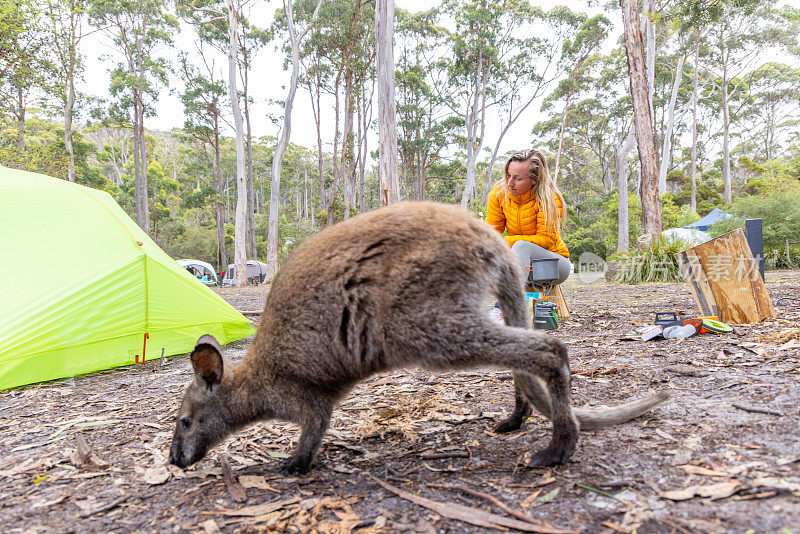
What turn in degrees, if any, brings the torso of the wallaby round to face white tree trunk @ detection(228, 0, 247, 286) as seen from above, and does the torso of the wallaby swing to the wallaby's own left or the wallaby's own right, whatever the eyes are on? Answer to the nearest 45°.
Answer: approximately 45° to the wallaby's own right

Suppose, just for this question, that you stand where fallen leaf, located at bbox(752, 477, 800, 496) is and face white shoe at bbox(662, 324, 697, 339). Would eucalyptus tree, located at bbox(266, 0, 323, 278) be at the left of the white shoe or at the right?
left

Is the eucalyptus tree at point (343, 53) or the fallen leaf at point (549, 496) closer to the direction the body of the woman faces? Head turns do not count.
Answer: the fallen leaf

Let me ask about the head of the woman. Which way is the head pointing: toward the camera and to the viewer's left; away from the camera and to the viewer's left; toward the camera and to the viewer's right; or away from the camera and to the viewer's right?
toward the camera and to the viewer's left

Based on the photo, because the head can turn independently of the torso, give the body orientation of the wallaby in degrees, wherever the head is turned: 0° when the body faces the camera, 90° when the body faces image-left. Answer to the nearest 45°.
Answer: approximately 90°

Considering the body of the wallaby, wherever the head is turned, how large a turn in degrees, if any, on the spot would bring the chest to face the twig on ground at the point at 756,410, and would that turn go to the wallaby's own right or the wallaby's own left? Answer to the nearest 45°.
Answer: approximately 180°

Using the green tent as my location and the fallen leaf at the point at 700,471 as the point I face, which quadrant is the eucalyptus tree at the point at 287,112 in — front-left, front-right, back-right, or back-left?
back-left

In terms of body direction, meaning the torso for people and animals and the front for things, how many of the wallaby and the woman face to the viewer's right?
0

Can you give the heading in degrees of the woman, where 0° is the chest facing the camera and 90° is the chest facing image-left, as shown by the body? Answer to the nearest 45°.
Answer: approximately 45°

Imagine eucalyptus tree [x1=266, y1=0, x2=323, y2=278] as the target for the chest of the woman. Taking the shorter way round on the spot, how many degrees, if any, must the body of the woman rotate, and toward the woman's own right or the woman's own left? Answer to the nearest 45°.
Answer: approximately 90° to the woman's own right

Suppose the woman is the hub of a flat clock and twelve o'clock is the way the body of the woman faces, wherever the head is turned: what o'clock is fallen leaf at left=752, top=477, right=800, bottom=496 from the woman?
The fallen leaf is roughly at 10 o'clock from the woman.

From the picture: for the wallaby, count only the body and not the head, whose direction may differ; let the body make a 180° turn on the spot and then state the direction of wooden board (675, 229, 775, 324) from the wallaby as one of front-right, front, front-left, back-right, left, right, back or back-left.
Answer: front-left

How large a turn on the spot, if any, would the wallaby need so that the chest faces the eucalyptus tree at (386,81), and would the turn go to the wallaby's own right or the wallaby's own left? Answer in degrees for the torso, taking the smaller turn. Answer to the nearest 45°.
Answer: approximately 90° to the wallaby's own right
